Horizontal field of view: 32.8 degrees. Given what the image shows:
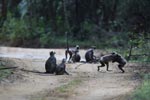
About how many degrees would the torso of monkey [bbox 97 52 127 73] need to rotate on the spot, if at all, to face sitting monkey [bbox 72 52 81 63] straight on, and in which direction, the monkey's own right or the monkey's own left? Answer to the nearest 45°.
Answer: approximately 45° to the monkey's own right

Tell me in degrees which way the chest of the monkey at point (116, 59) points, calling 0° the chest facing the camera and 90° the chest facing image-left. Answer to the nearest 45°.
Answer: approximately 90°
